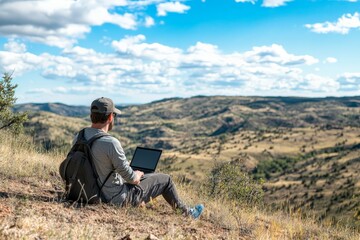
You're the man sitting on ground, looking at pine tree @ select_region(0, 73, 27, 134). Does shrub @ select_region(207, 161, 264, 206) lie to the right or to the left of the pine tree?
right

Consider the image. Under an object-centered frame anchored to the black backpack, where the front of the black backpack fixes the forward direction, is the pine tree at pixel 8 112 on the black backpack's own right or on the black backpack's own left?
on the black backpack's own right

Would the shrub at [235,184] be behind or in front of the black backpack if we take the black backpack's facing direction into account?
behind

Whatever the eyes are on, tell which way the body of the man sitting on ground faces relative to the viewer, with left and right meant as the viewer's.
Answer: facing away from the viewer and to the right of the viewer

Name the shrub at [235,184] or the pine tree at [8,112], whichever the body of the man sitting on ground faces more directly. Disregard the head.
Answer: the shrub

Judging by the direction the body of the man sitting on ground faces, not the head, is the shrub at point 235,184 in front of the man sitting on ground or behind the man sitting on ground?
in front

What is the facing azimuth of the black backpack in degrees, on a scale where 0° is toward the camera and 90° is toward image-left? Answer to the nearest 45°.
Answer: approximately 45°

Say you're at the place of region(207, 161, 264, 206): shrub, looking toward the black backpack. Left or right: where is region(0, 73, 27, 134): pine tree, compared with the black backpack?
right

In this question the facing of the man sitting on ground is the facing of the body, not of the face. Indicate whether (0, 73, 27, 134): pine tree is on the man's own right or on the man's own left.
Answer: on the man's own left

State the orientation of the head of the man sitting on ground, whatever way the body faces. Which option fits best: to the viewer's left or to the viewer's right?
to the viewer's right
